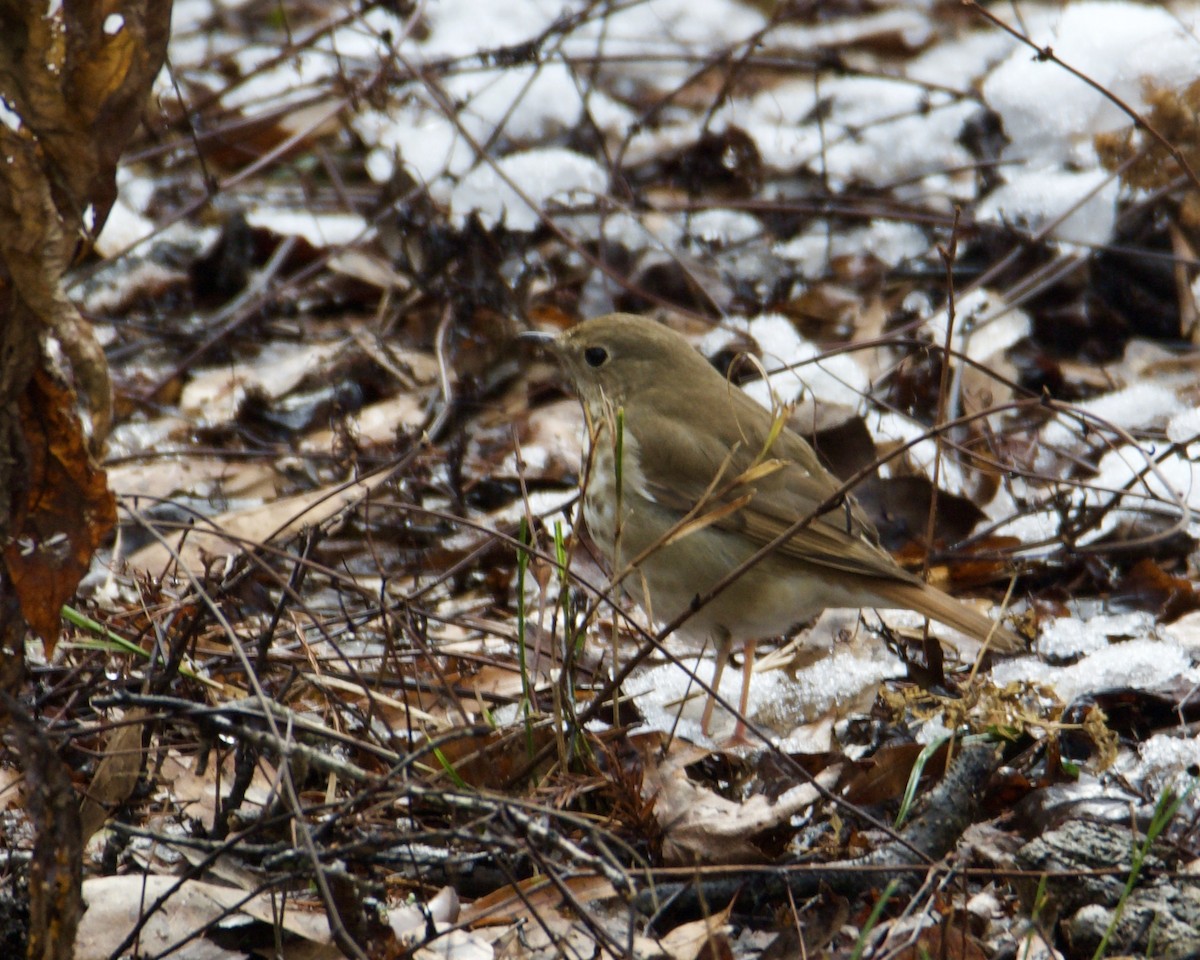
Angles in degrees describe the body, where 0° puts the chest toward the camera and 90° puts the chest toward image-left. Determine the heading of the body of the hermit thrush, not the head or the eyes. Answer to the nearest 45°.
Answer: approximately 90°

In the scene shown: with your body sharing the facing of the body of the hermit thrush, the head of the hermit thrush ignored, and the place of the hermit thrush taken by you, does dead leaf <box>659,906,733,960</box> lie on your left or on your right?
on your left

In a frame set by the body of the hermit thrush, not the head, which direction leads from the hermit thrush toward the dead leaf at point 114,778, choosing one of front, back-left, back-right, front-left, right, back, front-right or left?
front-left
